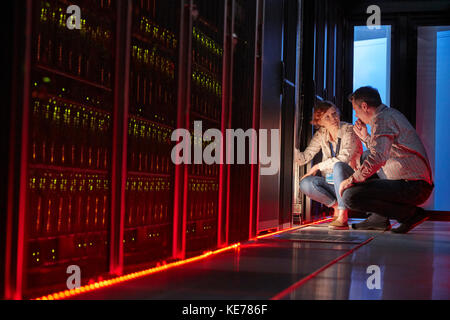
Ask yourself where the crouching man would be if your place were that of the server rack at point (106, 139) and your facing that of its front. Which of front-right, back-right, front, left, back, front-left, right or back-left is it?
left

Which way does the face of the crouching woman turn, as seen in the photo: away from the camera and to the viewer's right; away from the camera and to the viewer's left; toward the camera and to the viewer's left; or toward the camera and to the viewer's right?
toward the camera and to the viewer's right

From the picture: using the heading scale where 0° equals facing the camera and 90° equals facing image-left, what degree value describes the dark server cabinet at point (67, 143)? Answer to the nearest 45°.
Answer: approximately 315°

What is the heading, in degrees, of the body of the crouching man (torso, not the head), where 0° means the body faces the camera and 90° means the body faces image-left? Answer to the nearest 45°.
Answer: approximately 90°

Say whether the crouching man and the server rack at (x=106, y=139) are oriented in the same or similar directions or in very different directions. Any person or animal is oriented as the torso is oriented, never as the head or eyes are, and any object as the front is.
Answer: very different directions

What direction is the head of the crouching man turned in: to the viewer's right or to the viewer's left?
to the viewer's left

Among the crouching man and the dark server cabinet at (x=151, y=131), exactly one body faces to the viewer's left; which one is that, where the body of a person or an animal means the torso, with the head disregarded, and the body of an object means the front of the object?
the crouching man

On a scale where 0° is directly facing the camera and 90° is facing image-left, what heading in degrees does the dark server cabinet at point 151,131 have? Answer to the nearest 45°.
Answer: approximately 315°

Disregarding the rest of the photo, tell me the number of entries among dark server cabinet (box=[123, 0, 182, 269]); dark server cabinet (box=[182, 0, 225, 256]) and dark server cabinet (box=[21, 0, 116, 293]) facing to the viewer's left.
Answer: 0

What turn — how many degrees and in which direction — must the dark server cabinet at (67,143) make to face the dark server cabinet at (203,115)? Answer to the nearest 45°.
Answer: approximately 90° to its left

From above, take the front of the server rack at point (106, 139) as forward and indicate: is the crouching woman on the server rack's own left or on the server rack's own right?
on the server rack's own left
